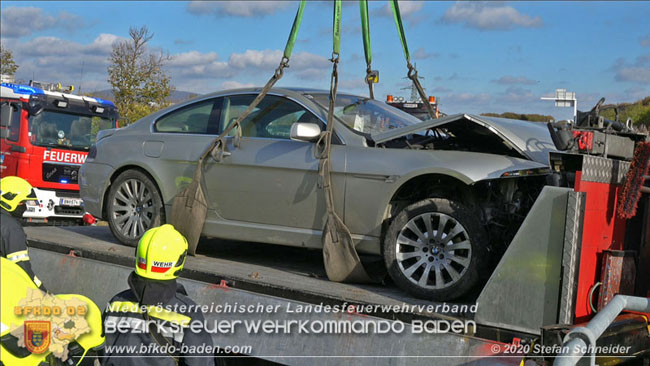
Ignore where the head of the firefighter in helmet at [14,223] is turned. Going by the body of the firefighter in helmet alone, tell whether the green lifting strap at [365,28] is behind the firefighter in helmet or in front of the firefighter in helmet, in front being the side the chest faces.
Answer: in front

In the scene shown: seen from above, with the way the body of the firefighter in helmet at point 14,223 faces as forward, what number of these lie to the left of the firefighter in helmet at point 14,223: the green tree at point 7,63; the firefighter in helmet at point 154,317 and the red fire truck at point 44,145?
2

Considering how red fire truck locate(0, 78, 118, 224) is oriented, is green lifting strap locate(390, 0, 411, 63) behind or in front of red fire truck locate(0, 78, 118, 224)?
in front

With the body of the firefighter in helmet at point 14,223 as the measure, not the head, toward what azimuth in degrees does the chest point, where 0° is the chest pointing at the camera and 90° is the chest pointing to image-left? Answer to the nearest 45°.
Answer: approximately 270°

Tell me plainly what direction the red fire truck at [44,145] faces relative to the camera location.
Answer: facing the viewer and to the right of the viewer

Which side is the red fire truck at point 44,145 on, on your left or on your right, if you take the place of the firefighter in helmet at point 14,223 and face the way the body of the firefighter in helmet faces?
on your left

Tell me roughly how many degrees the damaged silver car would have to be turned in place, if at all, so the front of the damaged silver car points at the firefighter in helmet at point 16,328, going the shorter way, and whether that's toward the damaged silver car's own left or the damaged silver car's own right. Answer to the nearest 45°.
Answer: approximately 90° to the damaged silver car's own right

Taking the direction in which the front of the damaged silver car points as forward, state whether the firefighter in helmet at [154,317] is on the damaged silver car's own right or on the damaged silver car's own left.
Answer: on the damaged silver car's own right

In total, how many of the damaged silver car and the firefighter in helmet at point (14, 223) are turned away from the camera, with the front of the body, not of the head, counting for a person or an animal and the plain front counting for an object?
0

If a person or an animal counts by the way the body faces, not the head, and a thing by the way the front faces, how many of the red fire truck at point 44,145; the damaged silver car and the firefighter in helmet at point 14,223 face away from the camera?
0

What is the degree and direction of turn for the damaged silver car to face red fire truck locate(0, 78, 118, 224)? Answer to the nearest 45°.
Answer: approximately 180°
